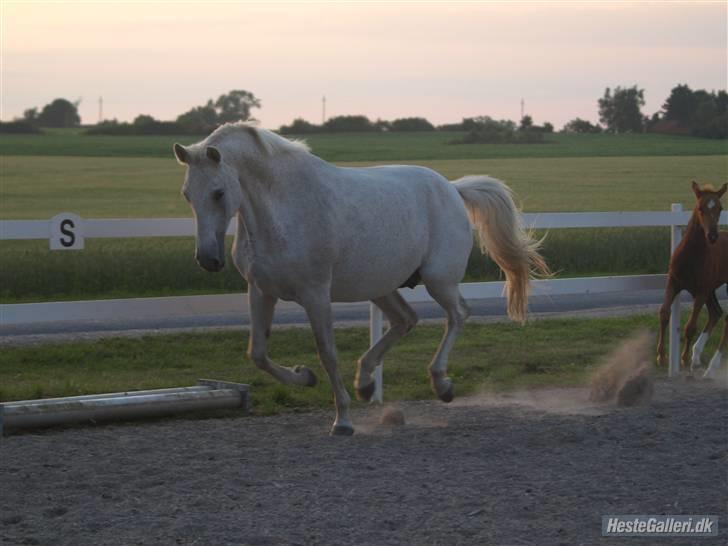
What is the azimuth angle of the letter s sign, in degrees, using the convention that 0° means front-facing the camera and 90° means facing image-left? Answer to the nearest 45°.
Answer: approximately 0°

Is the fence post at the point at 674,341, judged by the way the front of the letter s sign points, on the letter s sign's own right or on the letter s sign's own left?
on the letter s sign's own left

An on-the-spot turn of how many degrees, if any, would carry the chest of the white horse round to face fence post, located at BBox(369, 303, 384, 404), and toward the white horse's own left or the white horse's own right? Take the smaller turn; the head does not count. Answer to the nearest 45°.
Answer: approximately 135° to the white horse's own right

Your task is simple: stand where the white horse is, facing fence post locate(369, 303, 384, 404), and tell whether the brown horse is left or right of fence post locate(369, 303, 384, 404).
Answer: right

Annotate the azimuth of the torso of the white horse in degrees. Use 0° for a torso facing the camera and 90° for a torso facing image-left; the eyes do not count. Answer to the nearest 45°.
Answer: approximately 45°

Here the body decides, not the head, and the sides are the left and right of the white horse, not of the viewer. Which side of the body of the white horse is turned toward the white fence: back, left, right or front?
right

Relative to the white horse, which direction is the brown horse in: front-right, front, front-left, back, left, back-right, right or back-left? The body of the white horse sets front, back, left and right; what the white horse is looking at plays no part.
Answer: back

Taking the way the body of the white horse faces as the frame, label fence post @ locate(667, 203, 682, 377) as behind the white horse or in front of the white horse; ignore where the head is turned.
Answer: behind

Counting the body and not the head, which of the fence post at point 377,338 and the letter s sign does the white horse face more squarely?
the letter s sign

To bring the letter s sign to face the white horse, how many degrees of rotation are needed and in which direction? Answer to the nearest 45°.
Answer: approximately 45° to its left
